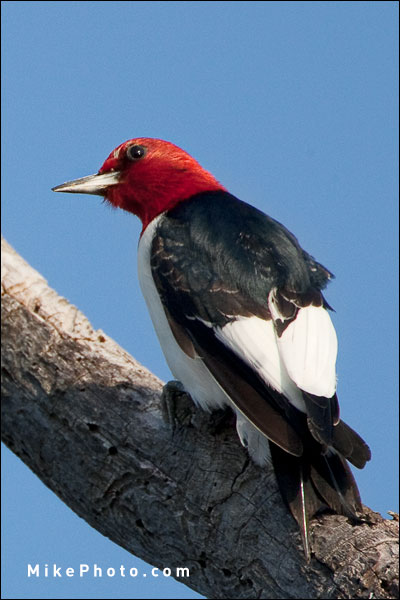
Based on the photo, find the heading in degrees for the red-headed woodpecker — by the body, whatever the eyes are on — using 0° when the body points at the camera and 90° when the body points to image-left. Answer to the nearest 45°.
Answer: approximately 135°
